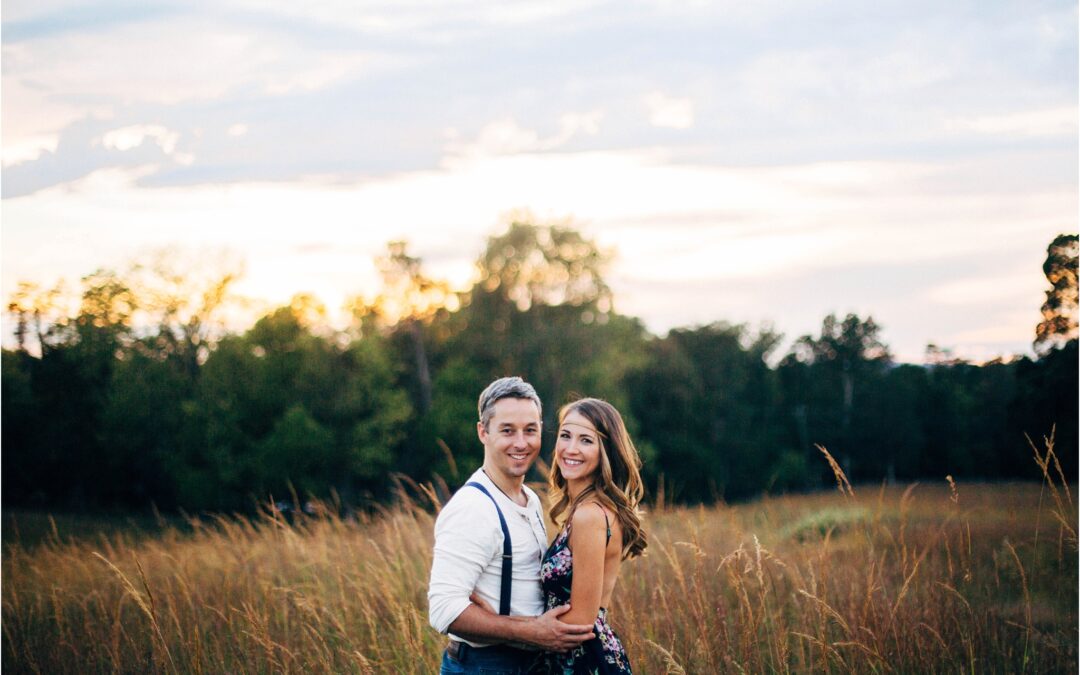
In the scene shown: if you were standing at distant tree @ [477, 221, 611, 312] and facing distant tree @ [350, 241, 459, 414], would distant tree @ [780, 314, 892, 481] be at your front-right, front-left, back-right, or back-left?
back-right

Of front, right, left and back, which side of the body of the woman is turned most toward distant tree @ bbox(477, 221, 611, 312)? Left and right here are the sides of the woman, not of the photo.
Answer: right

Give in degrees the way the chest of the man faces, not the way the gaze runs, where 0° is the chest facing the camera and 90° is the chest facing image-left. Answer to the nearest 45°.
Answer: approximately 315°

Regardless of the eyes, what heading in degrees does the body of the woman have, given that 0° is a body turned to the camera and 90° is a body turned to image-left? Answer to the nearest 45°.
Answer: approximately 90°

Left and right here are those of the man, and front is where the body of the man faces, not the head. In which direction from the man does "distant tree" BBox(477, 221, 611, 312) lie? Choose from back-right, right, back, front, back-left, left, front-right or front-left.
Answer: back-left

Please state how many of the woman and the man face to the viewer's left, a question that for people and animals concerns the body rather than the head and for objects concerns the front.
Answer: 1
